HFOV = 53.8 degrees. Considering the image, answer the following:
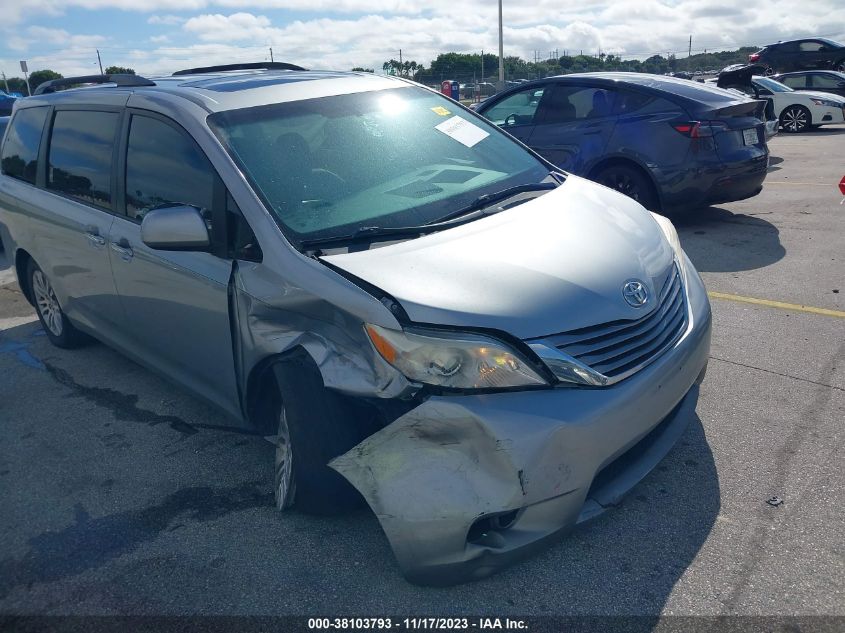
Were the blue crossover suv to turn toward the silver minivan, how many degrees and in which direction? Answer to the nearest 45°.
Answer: approximately 135° to its left

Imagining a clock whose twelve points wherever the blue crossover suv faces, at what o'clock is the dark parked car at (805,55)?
The dark parked car is roughly at 2 o'clock from the blue crossover suv.

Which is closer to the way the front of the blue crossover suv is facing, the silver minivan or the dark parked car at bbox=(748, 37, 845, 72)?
the dark parked car

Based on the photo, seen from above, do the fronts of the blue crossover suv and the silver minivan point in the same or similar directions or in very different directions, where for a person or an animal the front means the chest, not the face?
very different directions

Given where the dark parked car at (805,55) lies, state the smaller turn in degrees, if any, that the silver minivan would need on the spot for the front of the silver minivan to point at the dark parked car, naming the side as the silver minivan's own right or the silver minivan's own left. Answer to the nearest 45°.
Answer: approximately 90° to the silver minivan's own left

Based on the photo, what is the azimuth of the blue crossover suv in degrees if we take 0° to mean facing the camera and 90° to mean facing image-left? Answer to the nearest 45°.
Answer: approximately 135°

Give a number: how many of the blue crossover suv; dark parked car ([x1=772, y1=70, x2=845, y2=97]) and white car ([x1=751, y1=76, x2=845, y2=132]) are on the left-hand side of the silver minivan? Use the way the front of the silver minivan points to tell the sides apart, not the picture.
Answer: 3

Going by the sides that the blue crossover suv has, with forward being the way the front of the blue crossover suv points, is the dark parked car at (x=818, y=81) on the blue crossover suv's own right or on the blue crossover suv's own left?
on the blue crossover suv's own right

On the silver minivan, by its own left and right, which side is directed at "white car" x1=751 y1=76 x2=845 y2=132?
left

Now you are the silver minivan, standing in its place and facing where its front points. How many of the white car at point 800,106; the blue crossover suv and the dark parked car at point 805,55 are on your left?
3
